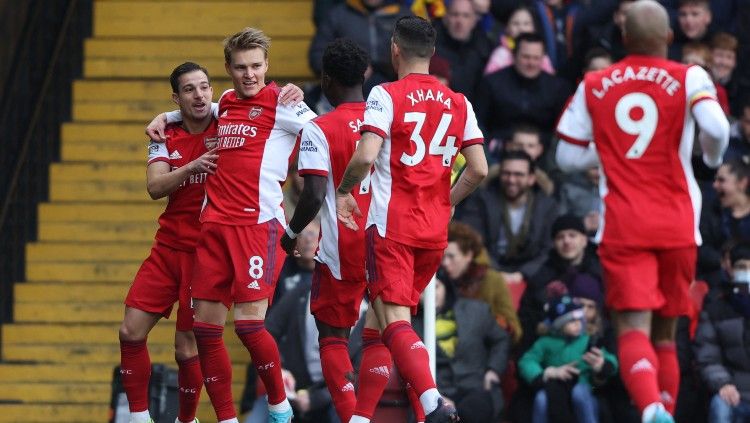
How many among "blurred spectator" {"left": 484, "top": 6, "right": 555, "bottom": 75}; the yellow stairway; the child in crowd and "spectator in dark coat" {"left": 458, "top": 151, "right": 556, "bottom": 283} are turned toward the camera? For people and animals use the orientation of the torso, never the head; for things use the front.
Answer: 4

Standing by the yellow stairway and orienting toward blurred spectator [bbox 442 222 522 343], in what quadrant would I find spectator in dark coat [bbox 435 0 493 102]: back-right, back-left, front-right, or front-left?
front-left

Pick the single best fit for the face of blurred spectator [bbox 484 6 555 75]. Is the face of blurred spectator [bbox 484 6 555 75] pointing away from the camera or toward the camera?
toward the camera

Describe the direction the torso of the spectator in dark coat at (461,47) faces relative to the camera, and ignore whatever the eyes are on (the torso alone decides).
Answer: toward the camera

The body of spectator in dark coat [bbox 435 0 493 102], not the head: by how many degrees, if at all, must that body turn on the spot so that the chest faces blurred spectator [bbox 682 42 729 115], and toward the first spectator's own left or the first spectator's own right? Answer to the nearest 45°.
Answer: approximately 90° to the first spectator's own left

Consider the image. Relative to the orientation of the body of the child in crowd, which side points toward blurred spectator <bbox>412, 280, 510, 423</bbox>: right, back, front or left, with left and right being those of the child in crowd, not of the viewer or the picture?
right

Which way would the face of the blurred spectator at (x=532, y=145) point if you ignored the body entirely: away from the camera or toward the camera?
toward the camera

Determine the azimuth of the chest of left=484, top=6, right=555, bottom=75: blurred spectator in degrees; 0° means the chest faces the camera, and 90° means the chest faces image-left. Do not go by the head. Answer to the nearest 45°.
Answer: approximately 0°

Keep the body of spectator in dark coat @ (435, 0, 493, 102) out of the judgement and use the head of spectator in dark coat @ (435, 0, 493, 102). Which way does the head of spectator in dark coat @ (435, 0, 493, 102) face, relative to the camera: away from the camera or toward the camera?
toward the camera

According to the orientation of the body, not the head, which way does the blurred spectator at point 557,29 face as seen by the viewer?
toward the camera
